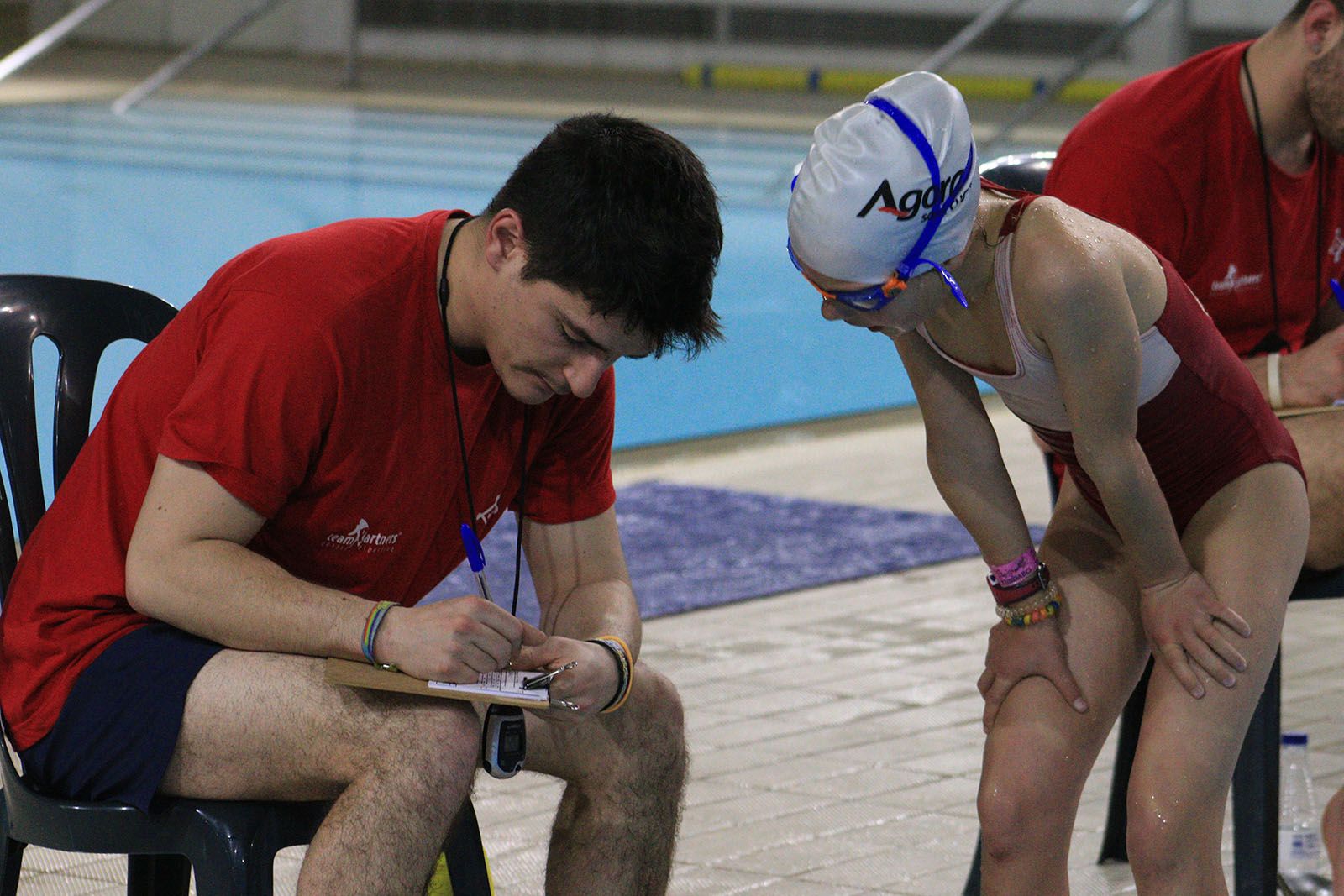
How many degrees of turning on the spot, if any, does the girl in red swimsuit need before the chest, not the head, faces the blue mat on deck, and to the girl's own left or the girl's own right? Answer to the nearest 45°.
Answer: approximately 135° to the girl's own right

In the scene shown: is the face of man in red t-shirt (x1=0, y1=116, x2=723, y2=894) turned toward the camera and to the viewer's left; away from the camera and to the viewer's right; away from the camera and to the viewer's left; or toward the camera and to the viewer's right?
toward the camera and to the viewer's right

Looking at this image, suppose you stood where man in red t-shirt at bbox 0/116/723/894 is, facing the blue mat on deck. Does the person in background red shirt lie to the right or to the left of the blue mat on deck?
right

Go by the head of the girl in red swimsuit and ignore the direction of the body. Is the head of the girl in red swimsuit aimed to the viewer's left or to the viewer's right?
to the viewer's left

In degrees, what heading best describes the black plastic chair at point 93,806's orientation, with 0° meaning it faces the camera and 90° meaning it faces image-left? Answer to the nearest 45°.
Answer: approximately 315°
